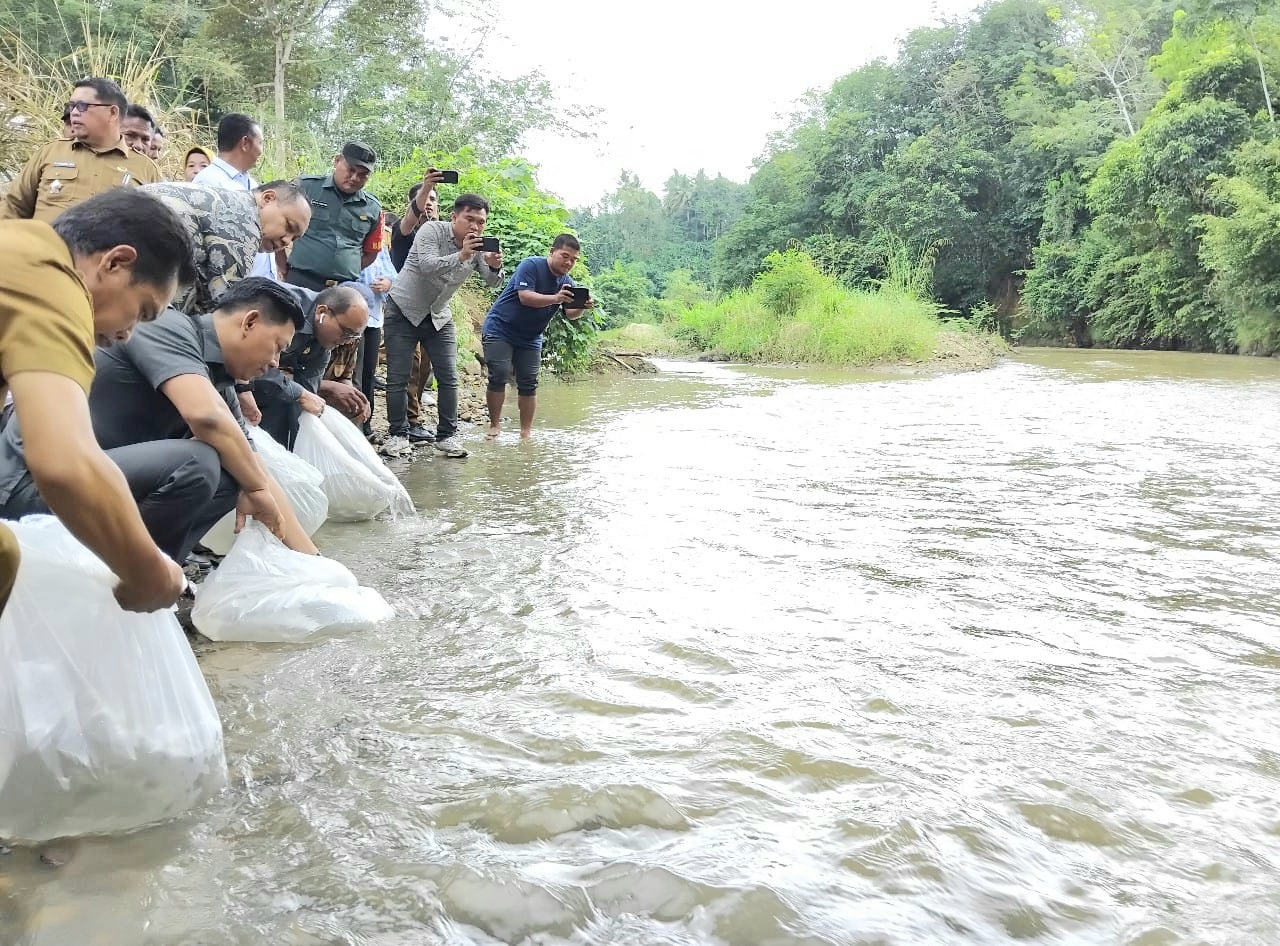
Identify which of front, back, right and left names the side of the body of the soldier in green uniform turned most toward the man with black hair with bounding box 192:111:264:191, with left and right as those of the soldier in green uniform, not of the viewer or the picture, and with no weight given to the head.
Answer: right

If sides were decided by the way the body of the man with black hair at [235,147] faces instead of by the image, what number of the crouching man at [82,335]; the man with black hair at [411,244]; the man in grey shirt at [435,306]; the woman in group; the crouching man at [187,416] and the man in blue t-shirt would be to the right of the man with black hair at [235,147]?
2

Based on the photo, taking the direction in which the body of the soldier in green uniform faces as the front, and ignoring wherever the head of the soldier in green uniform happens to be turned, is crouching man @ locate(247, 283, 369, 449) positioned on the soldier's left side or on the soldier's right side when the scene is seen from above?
on the soldier's right side

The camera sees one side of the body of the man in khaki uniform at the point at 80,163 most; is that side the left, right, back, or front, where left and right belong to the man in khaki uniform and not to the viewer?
front

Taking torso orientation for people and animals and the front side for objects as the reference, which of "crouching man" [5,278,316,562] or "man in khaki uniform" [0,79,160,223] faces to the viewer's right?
the crouching man

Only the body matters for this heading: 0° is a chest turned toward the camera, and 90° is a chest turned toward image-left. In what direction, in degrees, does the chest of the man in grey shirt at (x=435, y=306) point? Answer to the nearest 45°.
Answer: approximately 315°

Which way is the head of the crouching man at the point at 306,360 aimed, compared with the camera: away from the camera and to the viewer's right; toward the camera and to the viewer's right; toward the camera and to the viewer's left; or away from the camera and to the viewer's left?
toward the camera and to the viewer's right

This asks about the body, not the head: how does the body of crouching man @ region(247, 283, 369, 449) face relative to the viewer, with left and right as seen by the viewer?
facing the viewer and to the right of the viewer

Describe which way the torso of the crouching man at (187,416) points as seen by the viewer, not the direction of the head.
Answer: to the viewer's right
